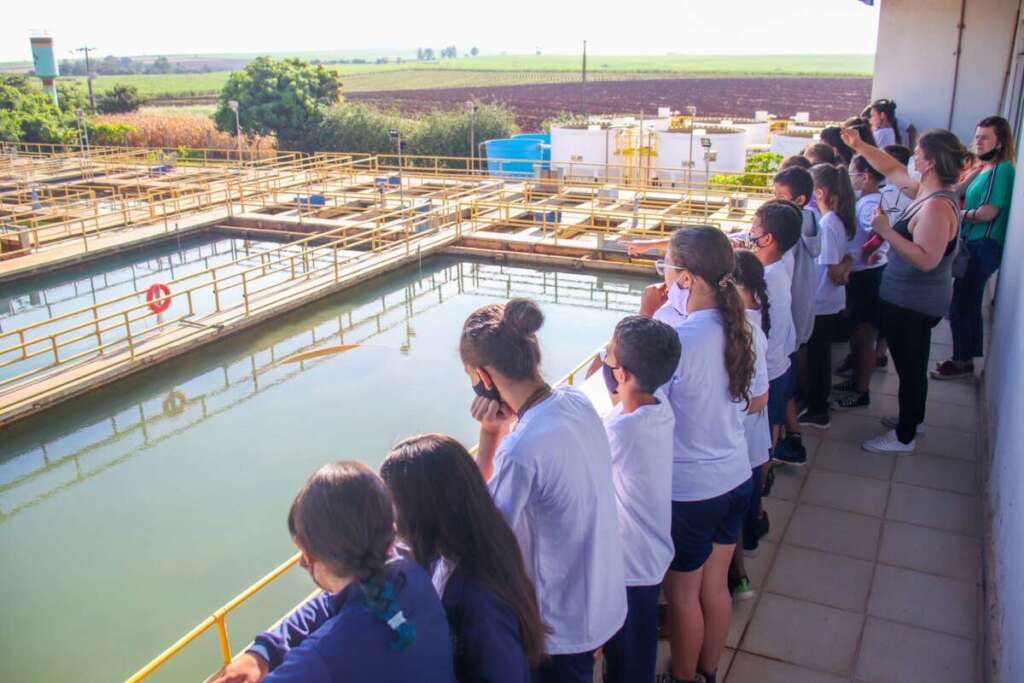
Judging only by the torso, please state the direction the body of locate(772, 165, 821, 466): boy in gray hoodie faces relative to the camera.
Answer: to the viewer's left

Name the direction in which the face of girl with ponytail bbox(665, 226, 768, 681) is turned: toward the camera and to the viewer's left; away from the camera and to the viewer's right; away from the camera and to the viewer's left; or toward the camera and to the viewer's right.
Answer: away from the camera and to the viewer's left

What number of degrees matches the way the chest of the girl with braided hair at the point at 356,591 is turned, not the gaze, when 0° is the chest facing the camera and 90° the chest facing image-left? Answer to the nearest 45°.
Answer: approximately 135°

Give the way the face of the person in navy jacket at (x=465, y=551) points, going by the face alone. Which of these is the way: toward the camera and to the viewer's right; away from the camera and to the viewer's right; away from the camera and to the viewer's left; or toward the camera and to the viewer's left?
away from the camera and to the viewer's left

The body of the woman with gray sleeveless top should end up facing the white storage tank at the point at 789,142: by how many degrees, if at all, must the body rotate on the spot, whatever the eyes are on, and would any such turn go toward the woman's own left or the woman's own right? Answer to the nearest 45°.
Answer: approximately 90° to the woman's own right

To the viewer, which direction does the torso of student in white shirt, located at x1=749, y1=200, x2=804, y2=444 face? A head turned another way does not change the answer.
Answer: to the viewer's left

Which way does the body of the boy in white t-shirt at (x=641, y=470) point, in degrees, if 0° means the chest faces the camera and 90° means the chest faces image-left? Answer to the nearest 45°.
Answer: approximately 135°

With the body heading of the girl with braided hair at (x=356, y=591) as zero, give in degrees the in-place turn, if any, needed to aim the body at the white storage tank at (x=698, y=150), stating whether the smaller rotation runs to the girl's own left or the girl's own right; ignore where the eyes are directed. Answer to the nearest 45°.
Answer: approximately 90° to the girl's own right

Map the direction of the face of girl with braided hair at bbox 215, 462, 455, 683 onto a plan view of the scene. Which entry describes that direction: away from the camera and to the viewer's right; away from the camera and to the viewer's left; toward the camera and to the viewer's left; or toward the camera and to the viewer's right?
away from the camera and to the viewer's left

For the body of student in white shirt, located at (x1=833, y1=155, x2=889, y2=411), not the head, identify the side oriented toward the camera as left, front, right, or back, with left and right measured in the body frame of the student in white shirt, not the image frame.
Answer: left

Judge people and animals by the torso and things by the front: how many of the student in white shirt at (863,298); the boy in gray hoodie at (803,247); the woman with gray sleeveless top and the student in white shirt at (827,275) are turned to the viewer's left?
4

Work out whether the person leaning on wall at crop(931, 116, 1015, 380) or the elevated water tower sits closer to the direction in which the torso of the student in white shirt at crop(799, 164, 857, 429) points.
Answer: the elevated water tower

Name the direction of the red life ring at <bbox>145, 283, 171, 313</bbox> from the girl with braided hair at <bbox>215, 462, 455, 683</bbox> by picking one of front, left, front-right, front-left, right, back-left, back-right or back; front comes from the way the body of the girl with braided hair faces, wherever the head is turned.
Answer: front-right

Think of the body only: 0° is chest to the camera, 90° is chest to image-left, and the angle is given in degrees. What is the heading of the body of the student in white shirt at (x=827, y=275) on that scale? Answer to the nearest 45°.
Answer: approximately 90°

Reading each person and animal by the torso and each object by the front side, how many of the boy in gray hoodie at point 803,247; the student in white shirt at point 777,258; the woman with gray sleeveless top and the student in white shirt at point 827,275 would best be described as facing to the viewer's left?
4

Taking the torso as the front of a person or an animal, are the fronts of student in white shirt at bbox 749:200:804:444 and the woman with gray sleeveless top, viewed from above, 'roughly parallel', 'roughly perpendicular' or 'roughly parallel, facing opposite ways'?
roughly parallel

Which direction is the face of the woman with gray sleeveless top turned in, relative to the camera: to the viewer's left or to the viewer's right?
to the viewer's left

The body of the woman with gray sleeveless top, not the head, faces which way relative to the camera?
to the viewer's left

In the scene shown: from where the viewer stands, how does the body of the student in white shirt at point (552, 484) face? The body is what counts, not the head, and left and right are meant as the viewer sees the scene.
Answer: facing away from the viewer and to the left of the viewer
